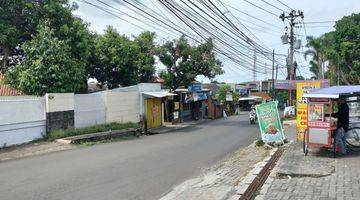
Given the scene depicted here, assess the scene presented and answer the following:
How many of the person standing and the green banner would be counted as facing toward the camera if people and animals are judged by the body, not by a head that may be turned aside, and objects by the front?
1

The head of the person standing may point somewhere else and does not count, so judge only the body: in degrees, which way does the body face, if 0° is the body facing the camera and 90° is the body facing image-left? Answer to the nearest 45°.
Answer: approximately 90°

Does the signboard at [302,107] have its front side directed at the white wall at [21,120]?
no

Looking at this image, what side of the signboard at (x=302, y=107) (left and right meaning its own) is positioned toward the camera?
front

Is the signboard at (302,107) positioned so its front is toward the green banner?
no

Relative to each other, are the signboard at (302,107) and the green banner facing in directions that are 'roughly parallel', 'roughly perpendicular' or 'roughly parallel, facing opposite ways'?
roughly parallel

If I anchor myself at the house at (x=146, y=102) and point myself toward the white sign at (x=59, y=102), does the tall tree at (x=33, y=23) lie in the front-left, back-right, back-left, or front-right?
front-right

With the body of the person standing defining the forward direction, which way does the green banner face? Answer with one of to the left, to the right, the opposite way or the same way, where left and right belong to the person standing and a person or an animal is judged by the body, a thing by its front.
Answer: to the left

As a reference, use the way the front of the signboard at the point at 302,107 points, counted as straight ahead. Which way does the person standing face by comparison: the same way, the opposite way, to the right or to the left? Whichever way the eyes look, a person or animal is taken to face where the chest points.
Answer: to the right

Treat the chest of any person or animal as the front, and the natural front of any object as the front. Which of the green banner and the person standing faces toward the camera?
the green banner

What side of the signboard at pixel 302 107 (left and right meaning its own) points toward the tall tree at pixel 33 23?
right

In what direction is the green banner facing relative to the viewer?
toward the camera

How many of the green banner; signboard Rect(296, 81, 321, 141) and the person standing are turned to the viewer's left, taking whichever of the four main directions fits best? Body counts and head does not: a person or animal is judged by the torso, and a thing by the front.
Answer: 1
